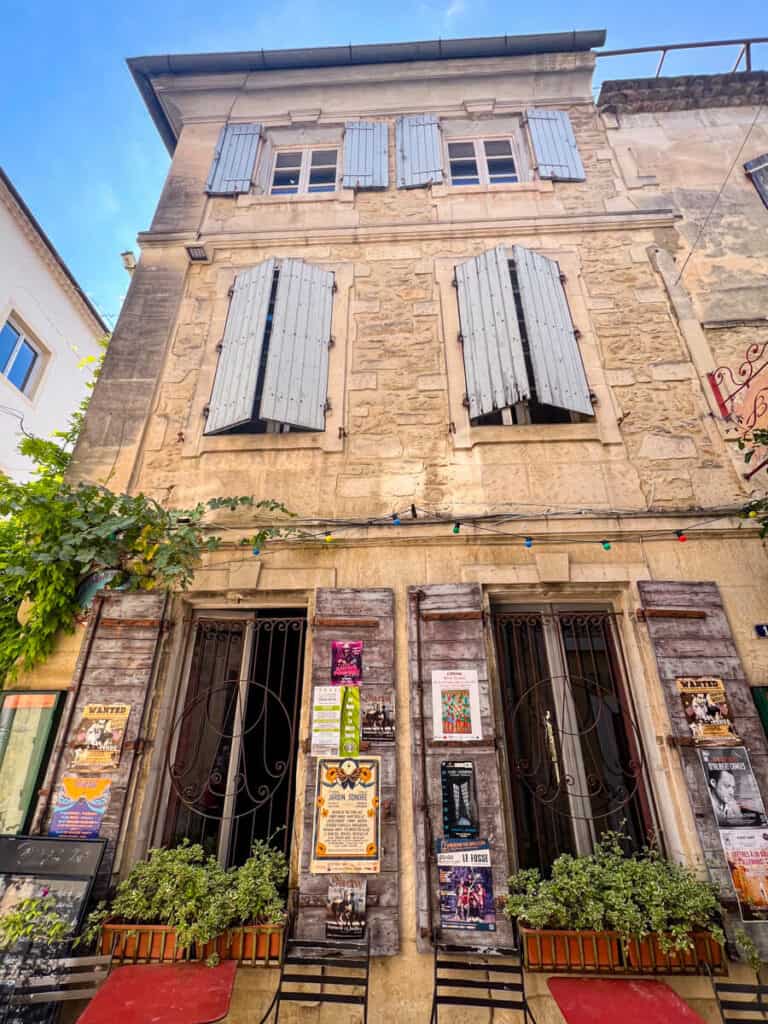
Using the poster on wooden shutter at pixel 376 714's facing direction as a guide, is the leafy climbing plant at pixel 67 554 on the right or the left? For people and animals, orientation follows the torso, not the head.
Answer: on its right

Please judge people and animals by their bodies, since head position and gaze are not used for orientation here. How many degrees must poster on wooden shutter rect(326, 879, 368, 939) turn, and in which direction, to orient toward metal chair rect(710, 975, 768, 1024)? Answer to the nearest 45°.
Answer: approximately 90° to its left

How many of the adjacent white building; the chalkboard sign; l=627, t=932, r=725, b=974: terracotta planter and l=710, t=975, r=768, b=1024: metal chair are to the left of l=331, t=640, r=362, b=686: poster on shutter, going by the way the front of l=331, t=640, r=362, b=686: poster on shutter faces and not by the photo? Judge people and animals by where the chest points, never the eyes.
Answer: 2

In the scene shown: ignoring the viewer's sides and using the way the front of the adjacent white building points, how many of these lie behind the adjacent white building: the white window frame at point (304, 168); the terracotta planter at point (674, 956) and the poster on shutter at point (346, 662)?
0

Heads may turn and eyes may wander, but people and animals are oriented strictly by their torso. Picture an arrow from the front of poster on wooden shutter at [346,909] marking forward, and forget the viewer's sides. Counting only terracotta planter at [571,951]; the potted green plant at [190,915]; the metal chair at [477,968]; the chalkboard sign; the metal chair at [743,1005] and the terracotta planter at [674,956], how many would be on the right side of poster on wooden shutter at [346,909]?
2

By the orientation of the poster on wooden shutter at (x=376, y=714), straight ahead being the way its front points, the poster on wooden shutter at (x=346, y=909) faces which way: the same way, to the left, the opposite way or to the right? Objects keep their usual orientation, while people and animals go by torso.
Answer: the same way

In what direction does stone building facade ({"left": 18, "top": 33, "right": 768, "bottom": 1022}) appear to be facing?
toward the camera

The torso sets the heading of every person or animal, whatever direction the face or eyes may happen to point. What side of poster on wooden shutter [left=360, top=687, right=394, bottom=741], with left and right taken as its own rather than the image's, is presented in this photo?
front

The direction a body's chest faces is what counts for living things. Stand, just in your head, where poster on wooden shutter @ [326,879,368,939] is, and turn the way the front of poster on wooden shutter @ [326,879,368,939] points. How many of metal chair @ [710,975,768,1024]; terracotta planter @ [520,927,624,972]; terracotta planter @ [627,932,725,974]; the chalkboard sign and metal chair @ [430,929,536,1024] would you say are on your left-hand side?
4

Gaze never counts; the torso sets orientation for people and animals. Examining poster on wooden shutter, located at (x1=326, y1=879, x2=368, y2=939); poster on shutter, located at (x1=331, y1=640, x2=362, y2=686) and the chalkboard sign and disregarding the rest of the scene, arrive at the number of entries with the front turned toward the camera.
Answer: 3

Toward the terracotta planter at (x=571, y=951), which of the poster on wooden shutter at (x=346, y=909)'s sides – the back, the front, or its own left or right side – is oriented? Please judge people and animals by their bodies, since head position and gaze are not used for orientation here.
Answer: left

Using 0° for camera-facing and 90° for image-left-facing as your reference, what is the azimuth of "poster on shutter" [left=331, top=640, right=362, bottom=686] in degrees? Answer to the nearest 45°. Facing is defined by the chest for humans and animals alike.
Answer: approximately 0°
